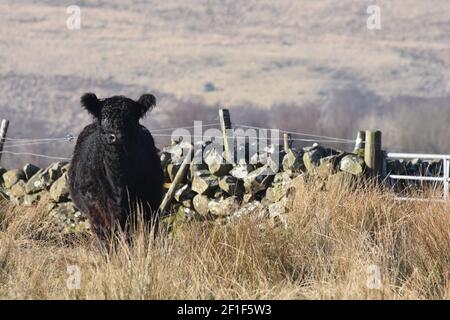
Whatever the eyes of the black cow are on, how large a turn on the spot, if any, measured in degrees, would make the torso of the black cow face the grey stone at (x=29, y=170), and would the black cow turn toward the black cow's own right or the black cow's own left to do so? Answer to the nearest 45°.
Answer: approximately 180°

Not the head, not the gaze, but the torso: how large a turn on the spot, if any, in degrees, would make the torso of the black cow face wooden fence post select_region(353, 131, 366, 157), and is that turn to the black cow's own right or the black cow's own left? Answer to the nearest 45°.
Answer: approximately 135° to the black cow's own left

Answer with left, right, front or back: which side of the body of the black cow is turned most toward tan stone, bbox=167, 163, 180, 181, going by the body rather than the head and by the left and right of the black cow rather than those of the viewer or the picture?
back

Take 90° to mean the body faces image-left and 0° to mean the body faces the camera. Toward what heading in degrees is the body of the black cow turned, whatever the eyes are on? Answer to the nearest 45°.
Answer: approximately 0°

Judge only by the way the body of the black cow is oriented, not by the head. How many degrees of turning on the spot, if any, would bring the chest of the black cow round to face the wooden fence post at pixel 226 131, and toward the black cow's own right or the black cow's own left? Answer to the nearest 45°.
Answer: approximately 135° to the black cow's own left

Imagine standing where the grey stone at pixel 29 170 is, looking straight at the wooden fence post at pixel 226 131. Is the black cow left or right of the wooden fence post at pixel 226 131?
right

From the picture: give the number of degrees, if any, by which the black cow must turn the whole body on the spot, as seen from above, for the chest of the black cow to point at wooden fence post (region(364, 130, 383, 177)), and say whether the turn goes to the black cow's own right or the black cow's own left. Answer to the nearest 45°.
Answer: approximately 135° to the black cow's own left
